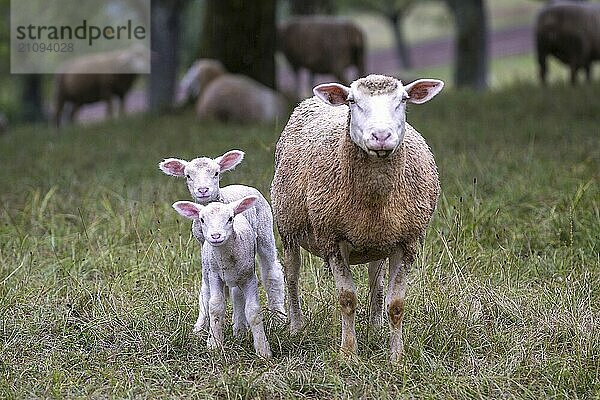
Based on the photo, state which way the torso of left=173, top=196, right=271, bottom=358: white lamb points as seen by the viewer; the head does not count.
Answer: toward the camera

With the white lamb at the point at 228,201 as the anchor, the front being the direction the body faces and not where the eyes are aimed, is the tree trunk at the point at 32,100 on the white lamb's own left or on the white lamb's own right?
on the white lamb's own right

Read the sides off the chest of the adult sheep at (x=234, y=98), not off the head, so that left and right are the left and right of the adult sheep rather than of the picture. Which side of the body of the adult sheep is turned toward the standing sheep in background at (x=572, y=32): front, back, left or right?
back

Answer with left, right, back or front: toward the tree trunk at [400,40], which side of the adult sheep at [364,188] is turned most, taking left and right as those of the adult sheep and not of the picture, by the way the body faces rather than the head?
back

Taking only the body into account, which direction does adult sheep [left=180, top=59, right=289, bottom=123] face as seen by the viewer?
to the viewer's left

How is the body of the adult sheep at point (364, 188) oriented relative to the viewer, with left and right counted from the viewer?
facing the viewer
